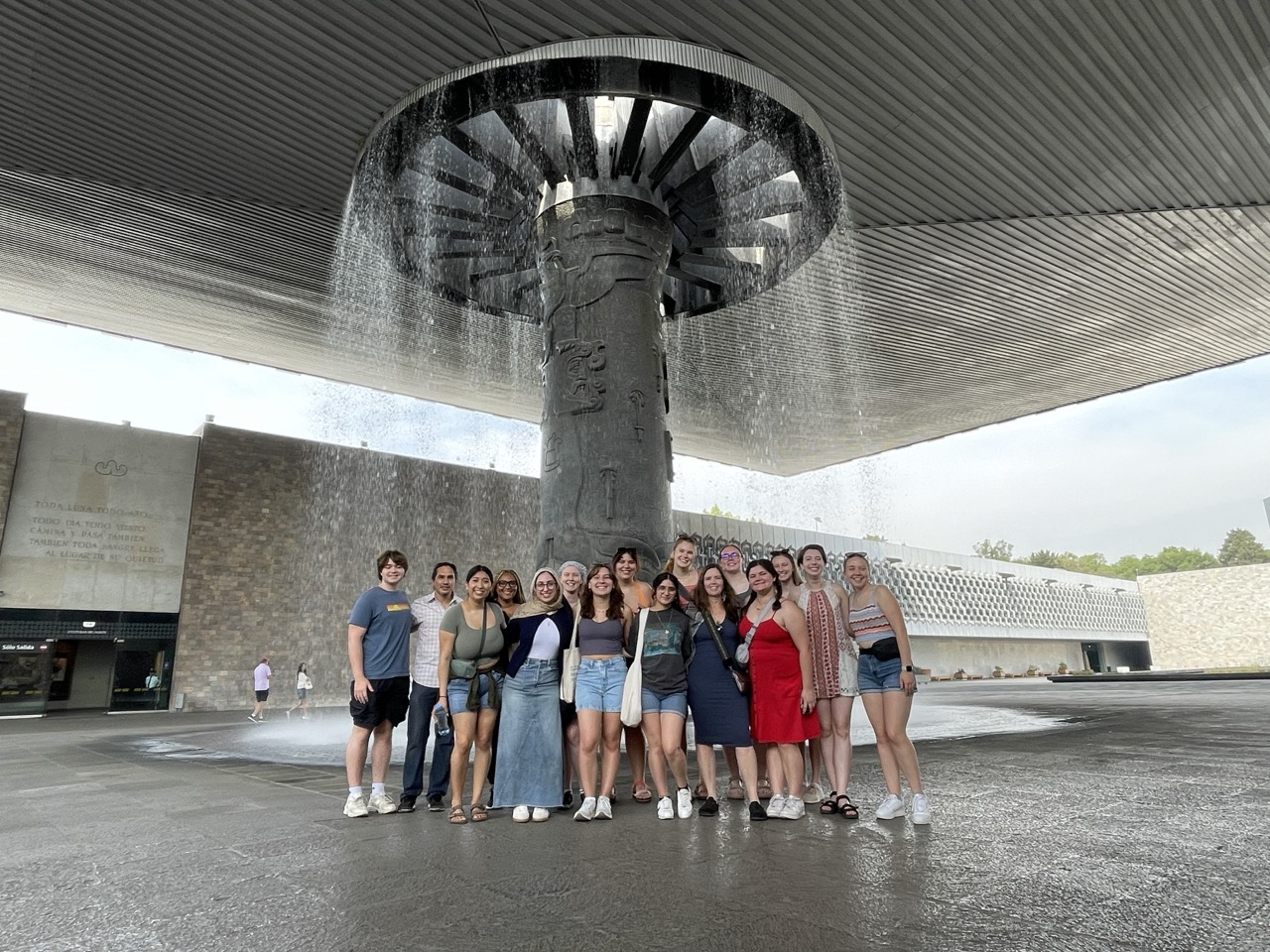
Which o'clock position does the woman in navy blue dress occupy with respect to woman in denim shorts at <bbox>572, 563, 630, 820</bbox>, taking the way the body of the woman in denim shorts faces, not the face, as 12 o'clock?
The woman in navy blue dress is roughly at 9 o'clock from the woman in denim shorts.

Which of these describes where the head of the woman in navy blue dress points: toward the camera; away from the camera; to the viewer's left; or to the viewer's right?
toward the camera

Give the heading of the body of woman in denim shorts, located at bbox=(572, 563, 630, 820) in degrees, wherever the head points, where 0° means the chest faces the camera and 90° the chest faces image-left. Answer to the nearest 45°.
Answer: approximately 0°

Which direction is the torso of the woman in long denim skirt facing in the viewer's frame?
toward the camera

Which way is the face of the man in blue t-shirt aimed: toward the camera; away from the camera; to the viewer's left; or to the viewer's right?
toward the camera

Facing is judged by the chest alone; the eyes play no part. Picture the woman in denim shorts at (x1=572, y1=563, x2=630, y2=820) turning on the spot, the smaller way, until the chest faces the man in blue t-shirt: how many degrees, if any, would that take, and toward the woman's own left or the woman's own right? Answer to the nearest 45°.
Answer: approximately 90° to the woman's own right

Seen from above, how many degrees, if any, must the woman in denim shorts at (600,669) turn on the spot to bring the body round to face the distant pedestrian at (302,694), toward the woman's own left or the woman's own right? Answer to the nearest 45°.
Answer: approximately 135° to the woman's own right

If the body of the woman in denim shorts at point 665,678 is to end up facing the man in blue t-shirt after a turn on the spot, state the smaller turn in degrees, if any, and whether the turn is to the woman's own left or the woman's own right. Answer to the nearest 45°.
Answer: approximately 90° to the woman's own right

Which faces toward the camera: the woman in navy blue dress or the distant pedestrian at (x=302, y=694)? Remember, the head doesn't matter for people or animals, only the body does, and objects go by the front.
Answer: the woman in navy blue dress

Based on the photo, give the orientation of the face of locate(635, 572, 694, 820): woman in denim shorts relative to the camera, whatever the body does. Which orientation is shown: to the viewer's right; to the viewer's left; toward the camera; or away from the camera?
toward the camera

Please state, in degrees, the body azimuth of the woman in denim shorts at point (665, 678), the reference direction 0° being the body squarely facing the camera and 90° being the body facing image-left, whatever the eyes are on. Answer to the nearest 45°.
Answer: approximately 0°
